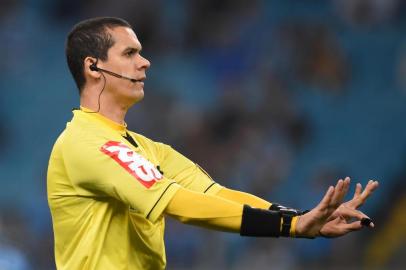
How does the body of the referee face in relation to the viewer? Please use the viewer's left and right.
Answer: facing to the right of the viewer

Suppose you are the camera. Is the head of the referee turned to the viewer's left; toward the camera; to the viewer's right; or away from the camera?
to the viewer's right
